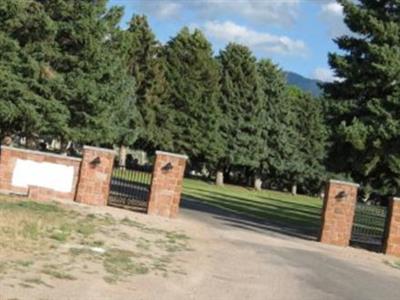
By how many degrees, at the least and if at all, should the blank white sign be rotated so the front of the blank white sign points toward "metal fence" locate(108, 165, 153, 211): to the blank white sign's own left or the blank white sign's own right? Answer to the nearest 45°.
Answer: approximately 90° to the blank white sign's own left

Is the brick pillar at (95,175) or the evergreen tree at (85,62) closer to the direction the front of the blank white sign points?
the brick pillar

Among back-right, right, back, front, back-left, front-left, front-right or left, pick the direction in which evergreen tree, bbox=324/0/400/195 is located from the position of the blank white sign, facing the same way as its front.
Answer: left

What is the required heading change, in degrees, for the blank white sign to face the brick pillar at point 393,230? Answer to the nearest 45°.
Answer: approximately 90° to its left

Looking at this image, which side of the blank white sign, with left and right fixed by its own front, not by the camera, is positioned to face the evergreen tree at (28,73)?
back

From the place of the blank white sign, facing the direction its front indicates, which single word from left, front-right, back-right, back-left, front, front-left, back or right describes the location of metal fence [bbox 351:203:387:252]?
left

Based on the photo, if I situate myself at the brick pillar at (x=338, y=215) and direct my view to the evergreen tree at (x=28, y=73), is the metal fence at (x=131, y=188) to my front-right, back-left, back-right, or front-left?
front-left

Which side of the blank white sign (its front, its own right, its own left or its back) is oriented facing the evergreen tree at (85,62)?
back

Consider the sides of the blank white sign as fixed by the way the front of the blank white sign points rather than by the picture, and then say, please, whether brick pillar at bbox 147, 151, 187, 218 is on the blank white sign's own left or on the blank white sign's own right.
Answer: on the blank white sign's own left

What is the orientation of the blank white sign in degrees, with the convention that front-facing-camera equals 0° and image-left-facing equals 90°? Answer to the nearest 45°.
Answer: approximately 0°

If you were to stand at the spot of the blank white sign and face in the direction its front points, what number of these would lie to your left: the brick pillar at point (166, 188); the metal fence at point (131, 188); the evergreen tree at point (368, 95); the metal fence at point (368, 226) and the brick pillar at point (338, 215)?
5
